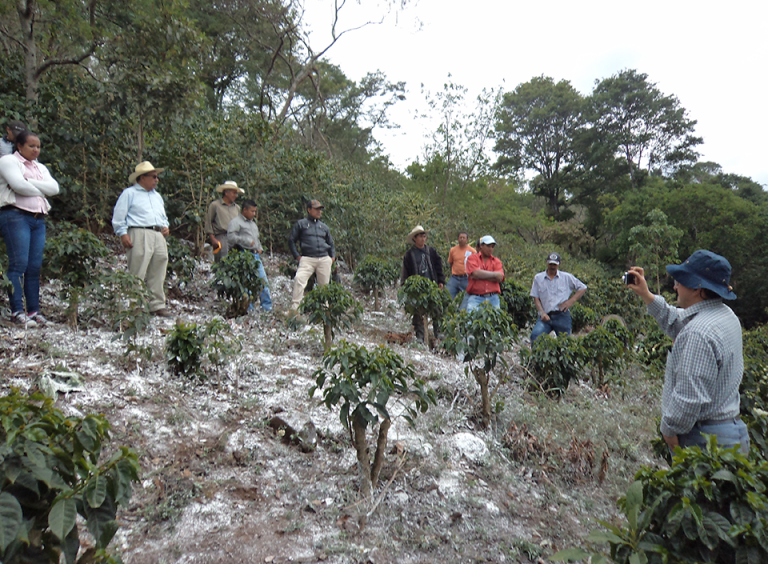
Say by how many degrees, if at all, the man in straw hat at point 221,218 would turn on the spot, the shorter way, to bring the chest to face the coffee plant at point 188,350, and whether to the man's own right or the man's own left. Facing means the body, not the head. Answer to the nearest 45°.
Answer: approximately 45° to the man's own right

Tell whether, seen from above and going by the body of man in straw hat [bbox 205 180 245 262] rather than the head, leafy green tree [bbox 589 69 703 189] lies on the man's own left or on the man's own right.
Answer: on the man's own left

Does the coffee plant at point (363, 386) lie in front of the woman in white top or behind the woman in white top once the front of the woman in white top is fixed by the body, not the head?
in front

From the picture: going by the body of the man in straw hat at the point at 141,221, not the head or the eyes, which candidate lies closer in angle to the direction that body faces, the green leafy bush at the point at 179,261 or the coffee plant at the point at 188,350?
the coffee plant

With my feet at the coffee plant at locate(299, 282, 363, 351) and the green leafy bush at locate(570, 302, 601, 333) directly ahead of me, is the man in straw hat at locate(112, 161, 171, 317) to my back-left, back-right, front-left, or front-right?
back-left

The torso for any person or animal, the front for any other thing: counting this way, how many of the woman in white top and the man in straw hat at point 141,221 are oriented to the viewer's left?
0

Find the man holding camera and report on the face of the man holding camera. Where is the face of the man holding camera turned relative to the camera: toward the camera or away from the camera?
away from the camera

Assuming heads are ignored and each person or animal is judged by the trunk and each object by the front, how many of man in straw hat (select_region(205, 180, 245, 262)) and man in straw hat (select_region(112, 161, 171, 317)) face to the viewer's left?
0

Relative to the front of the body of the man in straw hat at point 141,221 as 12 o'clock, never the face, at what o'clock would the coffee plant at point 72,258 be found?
The coffee plant is roughly at 4 o'clock from the man in straw hat.

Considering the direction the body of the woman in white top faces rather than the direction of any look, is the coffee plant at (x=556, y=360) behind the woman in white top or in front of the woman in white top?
in front
